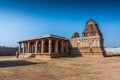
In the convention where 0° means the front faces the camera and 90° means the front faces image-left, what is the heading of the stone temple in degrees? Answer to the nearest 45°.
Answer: approximately 45°
